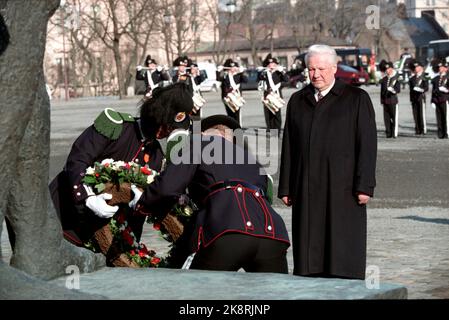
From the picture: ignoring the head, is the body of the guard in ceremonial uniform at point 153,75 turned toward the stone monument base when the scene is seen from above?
yes

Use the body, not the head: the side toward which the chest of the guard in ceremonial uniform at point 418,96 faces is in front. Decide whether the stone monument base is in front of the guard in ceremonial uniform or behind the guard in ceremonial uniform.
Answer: in front

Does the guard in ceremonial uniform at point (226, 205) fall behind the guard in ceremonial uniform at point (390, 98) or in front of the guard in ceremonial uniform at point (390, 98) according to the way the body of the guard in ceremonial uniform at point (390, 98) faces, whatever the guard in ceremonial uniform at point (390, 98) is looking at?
in front

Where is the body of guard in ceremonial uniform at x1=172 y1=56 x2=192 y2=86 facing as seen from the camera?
toward the camera

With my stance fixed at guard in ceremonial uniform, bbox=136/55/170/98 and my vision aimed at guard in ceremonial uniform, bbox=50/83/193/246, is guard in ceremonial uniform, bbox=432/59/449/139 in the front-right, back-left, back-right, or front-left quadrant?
front-left

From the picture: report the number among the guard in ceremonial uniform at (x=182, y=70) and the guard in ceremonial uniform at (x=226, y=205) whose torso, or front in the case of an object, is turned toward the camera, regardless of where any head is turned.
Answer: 1

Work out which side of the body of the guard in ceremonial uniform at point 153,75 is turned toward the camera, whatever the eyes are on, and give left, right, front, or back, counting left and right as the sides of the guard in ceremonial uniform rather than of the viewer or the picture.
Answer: front

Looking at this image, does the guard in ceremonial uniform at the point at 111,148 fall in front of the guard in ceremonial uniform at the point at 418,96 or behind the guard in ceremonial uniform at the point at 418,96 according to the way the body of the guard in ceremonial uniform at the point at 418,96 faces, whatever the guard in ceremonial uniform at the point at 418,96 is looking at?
in front

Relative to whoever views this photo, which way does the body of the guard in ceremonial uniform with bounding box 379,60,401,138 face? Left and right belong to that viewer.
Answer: facing the viewer and to the left of the viewer

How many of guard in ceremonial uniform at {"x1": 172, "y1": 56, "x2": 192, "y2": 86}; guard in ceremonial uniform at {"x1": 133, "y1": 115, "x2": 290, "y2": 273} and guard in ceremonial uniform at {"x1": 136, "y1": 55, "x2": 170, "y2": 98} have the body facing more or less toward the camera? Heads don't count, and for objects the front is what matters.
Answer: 2

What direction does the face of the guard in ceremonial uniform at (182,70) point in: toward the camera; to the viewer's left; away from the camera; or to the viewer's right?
toward the camera

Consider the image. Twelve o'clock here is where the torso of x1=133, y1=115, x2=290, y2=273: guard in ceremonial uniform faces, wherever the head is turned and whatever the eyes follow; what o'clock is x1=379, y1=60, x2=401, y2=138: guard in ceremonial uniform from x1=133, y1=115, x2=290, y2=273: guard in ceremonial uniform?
x1=379, y1=60, x2=401, y2=138: guard in ceremonial uniform is roughly at 2 o'clock from x1=133, y1=115, x2=290, y2=273: guard in ceremonial uniform.

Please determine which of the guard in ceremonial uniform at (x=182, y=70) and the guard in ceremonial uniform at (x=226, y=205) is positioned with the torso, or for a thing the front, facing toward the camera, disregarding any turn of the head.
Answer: the guard in ceremonial uniform at (x=182, y=70)

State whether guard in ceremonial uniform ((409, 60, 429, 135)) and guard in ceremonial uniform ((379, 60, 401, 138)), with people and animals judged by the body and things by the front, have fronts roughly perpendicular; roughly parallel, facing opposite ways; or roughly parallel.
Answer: roughly parallel
